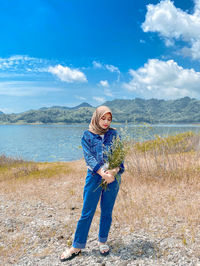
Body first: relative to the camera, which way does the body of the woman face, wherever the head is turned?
toward the camera

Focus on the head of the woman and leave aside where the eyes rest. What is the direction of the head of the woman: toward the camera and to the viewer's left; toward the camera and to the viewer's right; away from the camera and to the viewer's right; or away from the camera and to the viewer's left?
toward the camera and to the viewer's right
